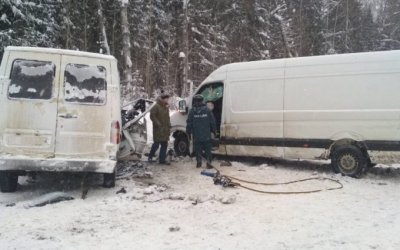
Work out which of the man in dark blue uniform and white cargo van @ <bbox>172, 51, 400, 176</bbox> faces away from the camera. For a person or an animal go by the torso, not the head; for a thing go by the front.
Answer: the man in dark blue uniform

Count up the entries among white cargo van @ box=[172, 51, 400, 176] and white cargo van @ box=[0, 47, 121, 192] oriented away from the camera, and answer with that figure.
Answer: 1

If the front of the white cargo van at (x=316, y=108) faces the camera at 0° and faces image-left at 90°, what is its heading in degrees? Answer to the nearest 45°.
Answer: approximately 90°

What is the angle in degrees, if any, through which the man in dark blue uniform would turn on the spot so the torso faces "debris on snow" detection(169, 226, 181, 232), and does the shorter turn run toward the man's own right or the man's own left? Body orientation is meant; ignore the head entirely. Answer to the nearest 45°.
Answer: approximately 180°

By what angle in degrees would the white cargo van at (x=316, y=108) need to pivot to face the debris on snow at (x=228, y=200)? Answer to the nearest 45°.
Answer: approximately 45° to its left

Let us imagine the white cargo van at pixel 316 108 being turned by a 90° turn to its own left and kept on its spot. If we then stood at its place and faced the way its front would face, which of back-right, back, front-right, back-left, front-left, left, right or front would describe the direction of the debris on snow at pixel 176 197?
front-right

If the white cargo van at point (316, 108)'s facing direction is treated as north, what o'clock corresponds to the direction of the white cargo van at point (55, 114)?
the white cargo van at point (55, 114) is roughly at 11 o'clock from the white cargo van at point (316, 108).

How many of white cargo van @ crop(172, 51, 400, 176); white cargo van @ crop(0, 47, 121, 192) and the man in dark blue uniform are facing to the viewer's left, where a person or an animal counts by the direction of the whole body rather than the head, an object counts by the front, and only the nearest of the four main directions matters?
1

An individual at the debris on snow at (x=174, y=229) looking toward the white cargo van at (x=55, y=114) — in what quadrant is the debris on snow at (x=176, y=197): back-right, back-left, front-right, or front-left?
front-right

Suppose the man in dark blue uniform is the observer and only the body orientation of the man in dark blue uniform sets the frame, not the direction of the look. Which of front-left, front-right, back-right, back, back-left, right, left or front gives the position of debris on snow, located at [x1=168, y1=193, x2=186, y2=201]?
back

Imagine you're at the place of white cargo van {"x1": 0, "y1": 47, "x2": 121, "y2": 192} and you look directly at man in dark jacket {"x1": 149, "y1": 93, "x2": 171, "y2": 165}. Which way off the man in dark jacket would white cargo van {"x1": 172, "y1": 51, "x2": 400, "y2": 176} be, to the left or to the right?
right

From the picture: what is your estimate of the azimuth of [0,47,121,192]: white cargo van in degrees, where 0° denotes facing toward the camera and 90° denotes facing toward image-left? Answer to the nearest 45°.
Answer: approximately 180°

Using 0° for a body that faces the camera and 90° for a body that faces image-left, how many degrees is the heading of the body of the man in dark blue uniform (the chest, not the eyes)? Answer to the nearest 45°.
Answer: approximately 180°
